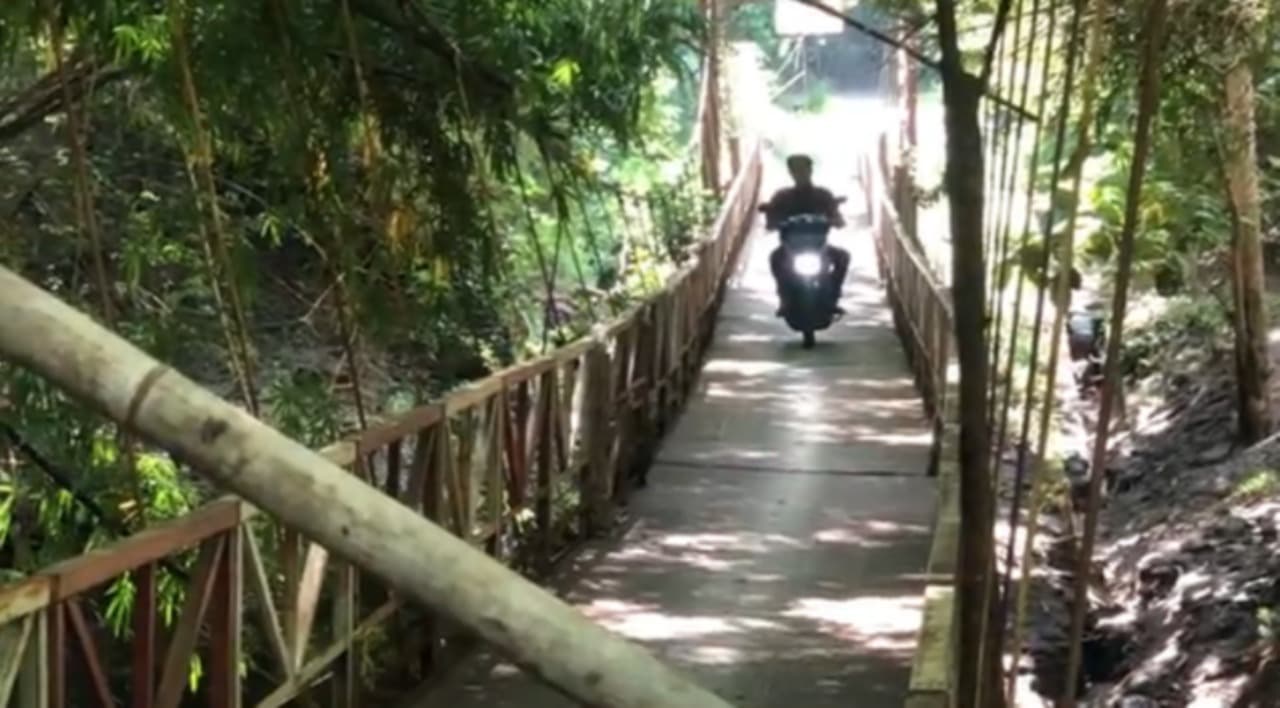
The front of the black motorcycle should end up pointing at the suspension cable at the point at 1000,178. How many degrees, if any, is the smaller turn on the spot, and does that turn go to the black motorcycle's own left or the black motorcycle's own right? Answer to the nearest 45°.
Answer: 0° — it already faces it

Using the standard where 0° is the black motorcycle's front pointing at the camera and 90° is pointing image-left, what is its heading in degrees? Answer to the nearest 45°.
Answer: approximately 0°

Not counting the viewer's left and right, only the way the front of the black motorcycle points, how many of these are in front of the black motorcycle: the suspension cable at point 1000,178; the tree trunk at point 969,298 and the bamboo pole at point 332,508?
3

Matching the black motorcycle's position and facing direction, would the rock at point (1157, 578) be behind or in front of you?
in front

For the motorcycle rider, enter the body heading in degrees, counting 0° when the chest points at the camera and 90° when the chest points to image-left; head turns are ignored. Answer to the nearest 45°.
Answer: approximately 0°

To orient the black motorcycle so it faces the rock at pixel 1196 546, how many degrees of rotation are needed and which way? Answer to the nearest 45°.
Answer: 0° — it already faces it

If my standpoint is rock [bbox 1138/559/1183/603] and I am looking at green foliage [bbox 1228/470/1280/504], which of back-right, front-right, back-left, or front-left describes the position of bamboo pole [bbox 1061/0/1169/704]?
back-right

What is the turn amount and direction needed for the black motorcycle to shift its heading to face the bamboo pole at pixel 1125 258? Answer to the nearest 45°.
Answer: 0° — it already faces it
